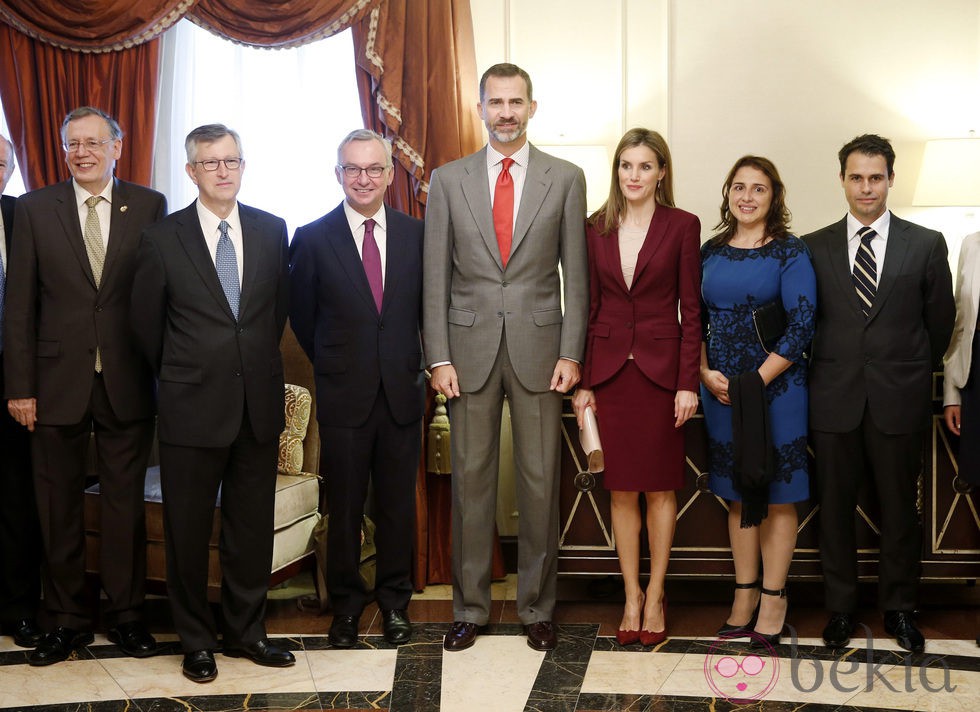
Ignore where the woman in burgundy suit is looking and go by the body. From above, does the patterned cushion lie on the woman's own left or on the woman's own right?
on the woman's own right

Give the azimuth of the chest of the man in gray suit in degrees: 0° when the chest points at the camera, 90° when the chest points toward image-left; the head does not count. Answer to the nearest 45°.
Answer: approximately 0°

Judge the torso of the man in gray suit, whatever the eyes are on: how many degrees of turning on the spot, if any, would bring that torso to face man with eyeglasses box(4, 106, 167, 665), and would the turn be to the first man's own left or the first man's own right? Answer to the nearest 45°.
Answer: approximately 90° to the first man's own right

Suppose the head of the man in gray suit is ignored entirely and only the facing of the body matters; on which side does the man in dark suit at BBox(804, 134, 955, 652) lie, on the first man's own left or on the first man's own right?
on the first man's own left

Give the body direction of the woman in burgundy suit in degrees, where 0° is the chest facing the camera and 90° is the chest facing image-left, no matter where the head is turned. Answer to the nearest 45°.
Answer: approximately 0°

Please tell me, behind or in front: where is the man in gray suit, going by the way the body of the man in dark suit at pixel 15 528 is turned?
in front

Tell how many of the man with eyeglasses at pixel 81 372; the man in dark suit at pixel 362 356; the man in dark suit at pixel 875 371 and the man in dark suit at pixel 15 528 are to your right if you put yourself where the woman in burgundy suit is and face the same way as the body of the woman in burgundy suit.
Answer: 3
